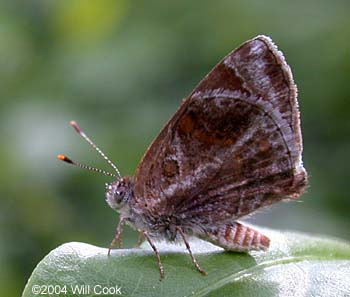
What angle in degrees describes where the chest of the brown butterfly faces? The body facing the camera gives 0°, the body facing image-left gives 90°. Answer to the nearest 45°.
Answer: approximately 90°
